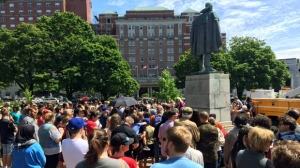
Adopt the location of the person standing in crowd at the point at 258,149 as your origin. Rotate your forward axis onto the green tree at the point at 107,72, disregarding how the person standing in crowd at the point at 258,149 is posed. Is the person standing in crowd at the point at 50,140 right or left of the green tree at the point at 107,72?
left

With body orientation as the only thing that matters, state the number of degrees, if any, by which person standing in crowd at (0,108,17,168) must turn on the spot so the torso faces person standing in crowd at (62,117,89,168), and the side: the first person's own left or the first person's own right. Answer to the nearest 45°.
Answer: approximately 135° to the first person's own right

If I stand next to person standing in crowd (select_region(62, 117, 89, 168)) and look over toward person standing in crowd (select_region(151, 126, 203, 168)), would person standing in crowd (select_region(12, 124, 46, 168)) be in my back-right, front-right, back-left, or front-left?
back-right

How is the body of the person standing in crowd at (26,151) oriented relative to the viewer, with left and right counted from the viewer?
facing away from the viewer and to the right of the viewer

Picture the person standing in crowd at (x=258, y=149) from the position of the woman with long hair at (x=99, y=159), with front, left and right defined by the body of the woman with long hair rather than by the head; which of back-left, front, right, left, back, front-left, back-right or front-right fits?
front-right

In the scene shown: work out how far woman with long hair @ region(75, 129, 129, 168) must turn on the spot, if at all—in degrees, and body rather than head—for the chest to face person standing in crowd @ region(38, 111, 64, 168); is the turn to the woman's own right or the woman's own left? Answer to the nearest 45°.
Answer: approximately 45° to the woman's own left

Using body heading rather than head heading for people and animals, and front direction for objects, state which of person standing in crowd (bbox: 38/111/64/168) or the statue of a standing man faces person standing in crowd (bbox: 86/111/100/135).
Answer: person standing in crowd (bbox: 38/111/64/168)

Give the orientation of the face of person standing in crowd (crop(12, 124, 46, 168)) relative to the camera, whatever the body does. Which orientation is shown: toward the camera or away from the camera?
away from the camera

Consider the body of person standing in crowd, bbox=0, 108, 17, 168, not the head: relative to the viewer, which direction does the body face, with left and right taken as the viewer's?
facing away from the viewer and to the right of the viewer

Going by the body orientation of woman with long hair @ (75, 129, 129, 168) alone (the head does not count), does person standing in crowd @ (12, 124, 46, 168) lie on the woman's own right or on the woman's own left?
on the woman's own left

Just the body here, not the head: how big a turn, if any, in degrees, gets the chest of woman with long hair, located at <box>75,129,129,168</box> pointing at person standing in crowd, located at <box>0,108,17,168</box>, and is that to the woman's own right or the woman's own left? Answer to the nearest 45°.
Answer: approximately 90° to the woman's own left

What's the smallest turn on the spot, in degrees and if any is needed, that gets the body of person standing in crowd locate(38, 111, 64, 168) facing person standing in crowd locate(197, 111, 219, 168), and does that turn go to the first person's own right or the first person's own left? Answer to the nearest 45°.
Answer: approximately 90° to the first person's own right

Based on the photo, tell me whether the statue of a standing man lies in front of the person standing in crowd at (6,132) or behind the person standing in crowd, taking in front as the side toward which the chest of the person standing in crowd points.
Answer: in front
